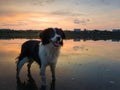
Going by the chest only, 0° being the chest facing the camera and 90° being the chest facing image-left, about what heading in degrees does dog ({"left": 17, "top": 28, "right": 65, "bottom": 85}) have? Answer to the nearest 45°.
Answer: approximately 315°
